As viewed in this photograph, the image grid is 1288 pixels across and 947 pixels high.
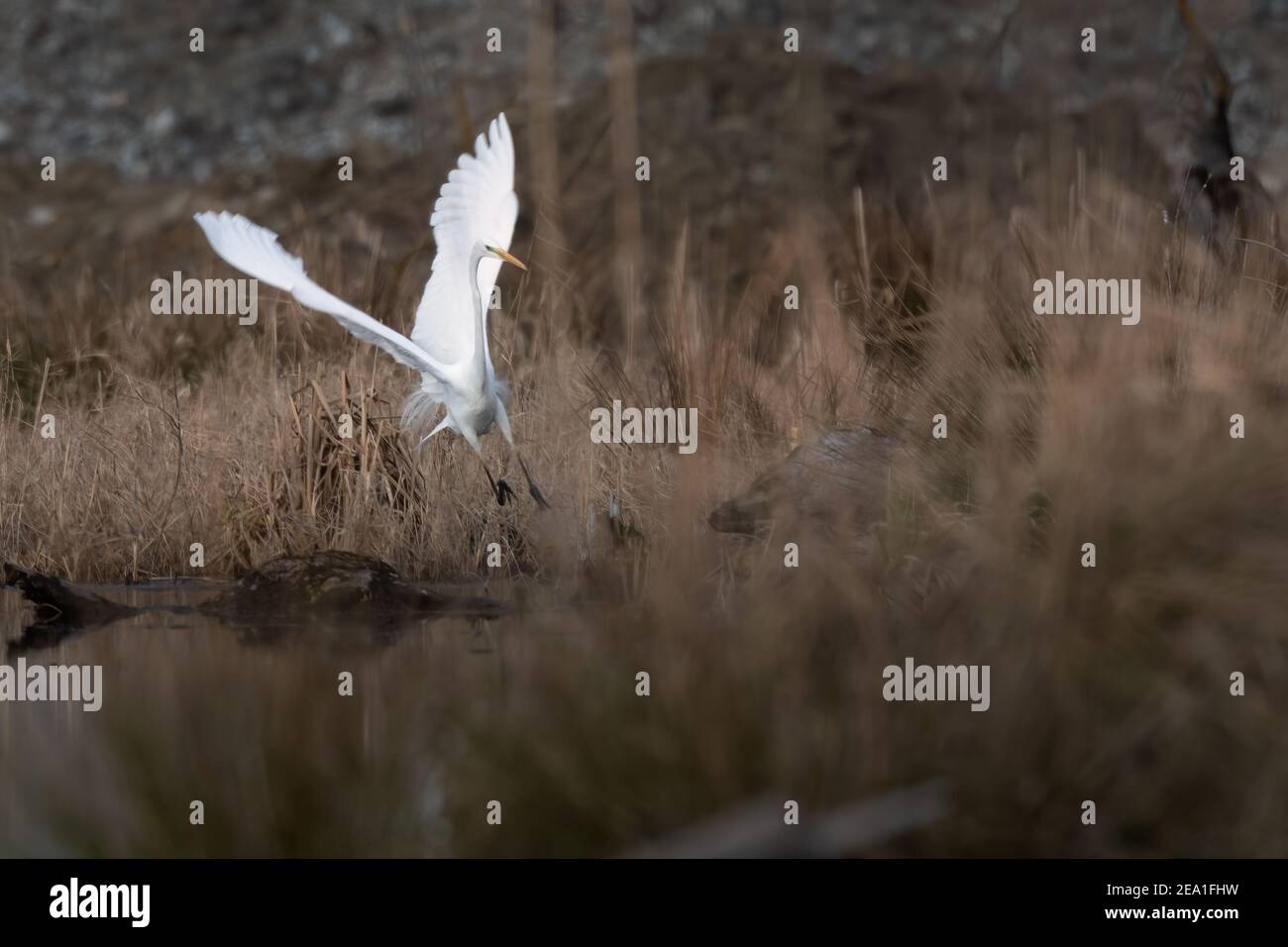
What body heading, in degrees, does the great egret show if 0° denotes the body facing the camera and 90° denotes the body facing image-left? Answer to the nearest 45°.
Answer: approximately 315°

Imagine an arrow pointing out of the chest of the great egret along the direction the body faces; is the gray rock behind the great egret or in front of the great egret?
in front
